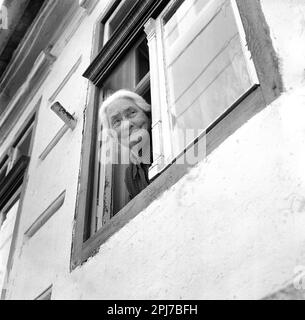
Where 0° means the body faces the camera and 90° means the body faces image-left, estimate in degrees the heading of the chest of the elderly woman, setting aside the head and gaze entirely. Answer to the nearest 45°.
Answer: approximately 0°
